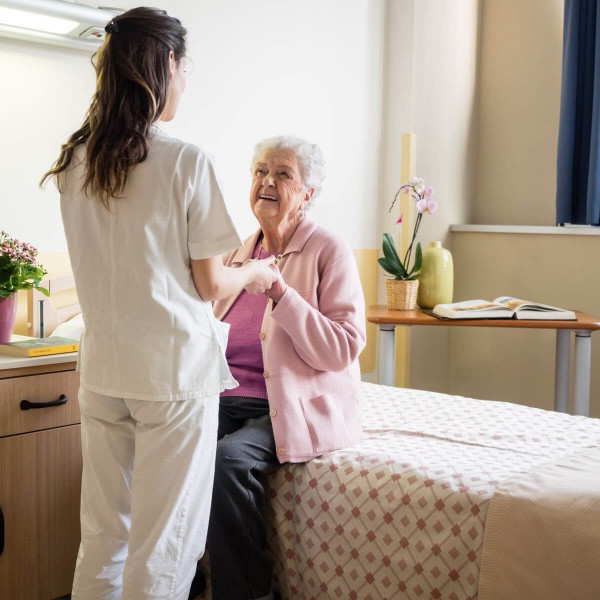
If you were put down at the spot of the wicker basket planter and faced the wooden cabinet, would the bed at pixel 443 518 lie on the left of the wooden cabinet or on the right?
left

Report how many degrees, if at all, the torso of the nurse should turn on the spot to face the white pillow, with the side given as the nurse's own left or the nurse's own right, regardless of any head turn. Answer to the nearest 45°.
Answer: approximately 45° to the nurse's own left

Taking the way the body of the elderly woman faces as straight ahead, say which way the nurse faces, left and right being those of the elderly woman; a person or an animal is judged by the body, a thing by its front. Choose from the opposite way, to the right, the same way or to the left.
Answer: the opposite way

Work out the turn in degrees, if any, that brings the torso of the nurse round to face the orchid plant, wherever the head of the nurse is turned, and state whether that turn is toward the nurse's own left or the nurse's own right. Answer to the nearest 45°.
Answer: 0° — they already face it

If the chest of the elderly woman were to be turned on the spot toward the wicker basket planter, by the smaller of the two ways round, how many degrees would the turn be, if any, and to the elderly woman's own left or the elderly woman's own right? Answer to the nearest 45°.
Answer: approximately 135° to the elderly woman's own right

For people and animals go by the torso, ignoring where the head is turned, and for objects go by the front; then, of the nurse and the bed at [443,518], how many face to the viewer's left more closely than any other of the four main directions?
0

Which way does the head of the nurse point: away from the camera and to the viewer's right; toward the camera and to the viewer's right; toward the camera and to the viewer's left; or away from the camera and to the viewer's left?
away from the camera and to the viewer's right

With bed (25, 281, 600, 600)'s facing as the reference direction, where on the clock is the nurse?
The nurse is roughly at 4 o'clock from the bed.

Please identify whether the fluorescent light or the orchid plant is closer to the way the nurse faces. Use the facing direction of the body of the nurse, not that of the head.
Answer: the orchid plant

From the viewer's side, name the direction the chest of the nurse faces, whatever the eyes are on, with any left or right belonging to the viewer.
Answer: facing away from the viewer and to the right of the viewer

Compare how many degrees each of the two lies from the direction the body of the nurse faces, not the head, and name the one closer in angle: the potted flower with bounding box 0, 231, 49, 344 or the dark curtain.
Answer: the dark curtain

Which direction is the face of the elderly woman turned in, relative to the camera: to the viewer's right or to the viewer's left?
to the viewer's left

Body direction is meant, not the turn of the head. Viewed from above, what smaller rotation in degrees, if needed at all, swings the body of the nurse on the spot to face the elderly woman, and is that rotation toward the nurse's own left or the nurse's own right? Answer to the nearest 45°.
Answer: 0° — they already face them

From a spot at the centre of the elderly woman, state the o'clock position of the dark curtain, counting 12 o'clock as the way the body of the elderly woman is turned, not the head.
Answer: The dark curtain is roughly at 6 o'clock from the elderly woman.
